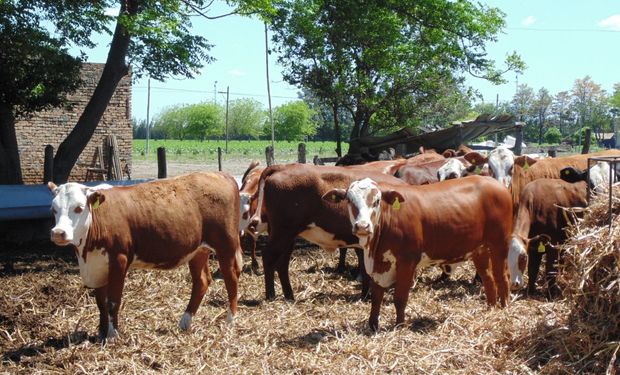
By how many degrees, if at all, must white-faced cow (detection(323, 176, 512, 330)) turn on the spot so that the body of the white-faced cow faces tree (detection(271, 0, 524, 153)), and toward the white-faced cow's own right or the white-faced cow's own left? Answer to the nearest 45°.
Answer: approximately 135° to the white-faced cow's own right

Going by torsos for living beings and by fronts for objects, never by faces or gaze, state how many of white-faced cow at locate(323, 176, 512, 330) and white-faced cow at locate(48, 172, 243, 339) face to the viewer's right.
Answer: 0

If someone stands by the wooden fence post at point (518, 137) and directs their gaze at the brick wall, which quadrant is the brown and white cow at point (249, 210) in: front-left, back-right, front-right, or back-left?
front-left

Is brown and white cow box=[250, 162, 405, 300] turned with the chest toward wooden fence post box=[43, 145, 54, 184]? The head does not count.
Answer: no

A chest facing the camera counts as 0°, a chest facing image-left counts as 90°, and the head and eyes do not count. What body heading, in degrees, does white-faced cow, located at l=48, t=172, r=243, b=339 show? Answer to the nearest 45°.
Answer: approximately 45°

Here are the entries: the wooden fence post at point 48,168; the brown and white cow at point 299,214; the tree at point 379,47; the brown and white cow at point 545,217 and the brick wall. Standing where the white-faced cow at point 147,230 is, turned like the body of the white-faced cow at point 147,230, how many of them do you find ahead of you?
0

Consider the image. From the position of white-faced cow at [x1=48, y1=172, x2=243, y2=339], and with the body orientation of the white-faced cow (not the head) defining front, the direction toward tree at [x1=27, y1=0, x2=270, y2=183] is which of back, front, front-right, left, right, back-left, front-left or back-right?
back-right

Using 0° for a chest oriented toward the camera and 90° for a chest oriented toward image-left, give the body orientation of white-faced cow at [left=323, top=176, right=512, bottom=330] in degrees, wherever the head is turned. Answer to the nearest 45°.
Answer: approximately 45°

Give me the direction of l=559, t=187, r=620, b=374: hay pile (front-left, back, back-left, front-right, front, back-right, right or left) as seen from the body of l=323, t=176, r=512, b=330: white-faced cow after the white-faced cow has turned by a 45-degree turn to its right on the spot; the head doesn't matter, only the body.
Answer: back-left

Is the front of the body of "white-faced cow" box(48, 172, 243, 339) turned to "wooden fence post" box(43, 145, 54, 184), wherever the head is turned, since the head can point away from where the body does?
no

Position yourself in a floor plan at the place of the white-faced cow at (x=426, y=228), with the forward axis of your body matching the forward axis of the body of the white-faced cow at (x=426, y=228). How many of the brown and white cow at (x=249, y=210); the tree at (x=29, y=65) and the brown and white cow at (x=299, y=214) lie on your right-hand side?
3

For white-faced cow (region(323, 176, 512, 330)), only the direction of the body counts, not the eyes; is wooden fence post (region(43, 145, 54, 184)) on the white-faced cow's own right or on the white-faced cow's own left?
on the white-faced cow's own right

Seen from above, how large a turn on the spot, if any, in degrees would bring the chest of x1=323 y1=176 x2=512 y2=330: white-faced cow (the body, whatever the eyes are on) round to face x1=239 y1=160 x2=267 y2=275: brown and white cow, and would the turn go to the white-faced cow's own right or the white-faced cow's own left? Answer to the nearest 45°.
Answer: approximately 90° to the white-faced cow's own right

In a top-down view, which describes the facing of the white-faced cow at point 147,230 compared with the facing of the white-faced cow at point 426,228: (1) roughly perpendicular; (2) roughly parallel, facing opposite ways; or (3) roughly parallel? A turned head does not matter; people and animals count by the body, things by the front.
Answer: roughly parallel
